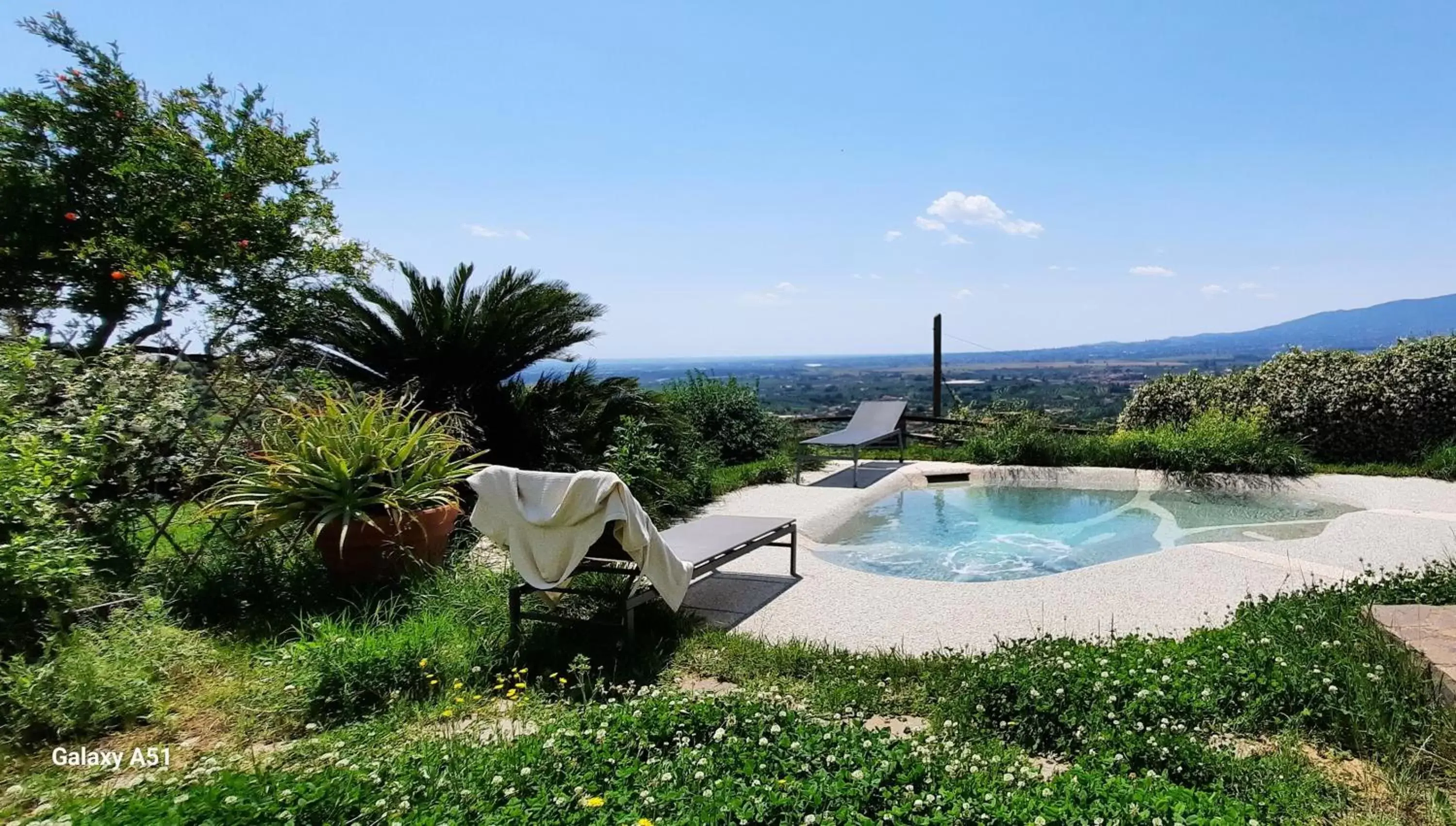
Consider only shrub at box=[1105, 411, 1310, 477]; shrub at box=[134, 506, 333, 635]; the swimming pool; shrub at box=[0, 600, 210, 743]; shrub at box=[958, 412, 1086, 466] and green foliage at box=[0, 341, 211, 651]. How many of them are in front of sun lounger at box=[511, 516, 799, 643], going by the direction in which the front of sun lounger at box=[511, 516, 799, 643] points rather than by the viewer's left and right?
3

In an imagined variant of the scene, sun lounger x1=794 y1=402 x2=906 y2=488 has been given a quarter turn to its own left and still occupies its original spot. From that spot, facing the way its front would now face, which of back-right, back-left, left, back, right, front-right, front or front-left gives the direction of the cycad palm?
right

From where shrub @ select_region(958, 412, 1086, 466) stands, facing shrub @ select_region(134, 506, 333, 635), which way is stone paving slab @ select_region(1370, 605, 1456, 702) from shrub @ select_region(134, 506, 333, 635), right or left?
left

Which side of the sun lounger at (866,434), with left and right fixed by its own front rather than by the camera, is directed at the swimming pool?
left

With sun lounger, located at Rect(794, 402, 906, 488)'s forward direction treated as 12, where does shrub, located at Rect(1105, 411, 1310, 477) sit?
The shrub is roughly at 8 o'clock from the sun lounger.

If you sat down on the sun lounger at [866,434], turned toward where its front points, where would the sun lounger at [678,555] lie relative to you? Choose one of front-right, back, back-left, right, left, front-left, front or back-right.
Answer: front-left

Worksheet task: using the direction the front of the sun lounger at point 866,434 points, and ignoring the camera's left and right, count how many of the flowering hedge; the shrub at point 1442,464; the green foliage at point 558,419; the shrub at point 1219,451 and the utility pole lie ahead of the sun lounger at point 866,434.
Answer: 1

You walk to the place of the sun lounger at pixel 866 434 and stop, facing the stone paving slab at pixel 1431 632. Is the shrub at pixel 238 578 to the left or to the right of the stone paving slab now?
right

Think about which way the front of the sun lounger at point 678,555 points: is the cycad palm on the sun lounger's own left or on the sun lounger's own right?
on the sun lounger's own left

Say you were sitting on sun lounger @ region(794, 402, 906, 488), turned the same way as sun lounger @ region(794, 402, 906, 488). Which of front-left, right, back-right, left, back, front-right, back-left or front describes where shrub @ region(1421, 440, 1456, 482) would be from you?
back-left

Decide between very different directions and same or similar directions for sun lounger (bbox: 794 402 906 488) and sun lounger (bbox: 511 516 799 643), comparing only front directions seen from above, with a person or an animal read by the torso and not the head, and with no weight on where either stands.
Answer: very different directions

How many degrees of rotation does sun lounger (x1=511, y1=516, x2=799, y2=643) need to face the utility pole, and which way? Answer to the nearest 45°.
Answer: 0° — it already faces it

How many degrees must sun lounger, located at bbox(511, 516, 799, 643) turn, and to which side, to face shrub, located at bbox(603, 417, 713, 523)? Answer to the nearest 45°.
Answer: approximately 45° to its left

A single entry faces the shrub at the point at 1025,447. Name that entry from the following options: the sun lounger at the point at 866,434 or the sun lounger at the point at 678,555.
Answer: the sun lounger at the point at 678,555

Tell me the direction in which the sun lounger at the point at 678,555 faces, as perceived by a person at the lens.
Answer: facing away from the viewer and to the right of the viewer
